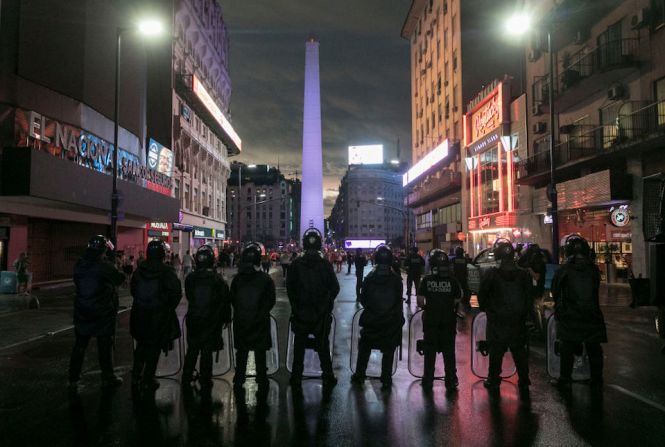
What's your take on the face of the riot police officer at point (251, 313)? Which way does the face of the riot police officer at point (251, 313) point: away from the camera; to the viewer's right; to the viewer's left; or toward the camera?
away from the camera

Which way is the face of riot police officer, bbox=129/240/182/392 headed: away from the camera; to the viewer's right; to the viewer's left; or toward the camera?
away from the camera

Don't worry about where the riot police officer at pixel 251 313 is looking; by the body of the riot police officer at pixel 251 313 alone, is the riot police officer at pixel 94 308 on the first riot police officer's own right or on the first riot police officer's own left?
on the first riot police officer's own left

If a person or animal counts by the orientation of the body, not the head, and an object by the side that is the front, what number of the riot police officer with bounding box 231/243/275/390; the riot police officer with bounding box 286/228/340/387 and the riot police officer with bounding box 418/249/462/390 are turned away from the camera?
3

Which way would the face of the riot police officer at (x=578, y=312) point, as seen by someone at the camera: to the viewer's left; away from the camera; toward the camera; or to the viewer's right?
away from the camera

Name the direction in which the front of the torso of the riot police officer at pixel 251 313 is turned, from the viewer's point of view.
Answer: away from the camera

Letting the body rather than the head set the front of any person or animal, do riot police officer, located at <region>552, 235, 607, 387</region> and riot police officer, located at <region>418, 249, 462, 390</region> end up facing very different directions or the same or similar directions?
same or similar directions

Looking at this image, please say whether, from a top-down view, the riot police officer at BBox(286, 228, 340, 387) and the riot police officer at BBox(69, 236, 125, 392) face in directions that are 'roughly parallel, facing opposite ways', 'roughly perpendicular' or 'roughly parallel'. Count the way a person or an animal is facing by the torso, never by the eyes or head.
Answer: roughly parallel

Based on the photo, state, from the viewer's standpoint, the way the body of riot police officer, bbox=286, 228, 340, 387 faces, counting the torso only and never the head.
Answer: away from the camera

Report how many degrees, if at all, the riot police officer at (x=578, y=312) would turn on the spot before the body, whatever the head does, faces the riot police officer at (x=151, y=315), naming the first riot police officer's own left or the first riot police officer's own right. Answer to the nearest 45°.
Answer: approximately 135° to the first riot police officer's own left

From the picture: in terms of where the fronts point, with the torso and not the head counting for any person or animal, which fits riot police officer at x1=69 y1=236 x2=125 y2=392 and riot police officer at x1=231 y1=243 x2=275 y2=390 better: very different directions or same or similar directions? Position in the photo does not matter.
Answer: same or similar directions

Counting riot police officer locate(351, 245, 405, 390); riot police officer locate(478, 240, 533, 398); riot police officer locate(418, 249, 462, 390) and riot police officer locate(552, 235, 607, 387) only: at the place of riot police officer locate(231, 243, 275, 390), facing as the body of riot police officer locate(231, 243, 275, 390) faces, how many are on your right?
4

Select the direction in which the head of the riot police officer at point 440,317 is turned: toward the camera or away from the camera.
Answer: away from the camera

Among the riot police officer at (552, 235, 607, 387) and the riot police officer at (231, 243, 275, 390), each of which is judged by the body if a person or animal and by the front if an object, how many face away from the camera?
2

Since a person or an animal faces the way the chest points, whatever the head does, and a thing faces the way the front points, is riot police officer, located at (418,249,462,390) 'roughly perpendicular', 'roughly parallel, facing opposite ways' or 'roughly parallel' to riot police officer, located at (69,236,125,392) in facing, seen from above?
roughly parallel

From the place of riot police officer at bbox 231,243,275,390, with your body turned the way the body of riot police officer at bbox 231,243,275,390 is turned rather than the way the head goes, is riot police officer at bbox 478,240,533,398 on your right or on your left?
on your right

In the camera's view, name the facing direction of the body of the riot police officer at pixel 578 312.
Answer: away from the camera

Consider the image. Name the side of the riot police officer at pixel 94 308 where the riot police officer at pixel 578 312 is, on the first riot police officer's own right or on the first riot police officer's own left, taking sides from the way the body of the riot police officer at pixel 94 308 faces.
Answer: on the first riot police officer's own right

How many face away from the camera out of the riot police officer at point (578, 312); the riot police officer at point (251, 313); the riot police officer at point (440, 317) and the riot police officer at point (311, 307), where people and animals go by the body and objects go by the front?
4

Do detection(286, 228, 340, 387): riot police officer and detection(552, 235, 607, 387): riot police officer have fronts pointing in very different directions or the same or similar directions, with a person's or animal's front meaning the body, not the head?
same or similar directions
